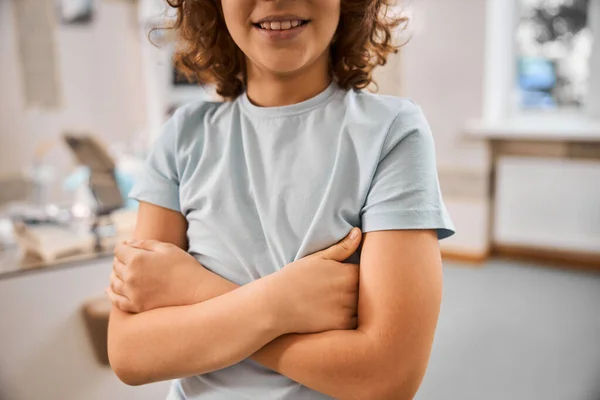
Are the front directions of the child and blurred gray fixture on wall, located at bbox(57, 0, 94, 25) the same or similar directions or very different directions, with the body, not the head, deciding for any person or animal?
same or similar directions

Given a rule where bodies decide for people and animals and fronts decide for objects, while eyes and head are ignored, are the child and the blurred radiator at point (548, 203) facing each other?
no

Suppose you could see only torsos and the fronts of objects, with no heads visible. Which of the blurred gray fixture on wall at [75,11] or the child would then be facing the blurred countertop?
the blurred gray fixture on wall

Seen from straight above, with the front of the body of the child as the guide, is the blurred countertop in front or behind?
behind

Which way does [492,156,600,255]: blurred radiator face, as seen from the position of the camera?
facing the viewer

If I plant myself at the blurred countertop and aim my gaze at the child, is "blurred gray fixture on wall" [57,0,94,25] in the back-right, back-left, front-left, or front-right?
back-left

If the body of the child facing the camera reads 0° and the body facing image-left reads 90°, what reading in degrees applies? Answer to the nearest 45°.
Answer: approximately 0°

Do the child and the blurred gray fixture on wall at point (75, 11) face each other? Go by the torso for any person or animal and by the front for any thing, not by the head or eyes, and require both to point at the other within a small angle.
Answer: no

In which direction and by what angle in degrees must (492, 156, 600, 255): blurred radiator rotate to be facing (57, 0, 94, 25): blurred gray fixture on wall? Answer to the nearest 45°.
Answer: approximately 90° to its right

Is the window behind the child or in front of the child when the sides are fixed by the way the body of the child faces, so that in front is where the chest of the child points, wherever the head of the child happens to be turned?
behind

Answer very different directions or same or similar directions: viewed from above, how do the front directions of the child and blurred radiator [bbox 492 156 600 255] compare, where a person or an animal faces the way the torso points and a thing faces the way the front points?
same or similar directions

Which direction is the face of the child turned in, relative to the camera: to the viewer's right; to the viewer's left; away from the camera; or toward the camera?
toward the camera
